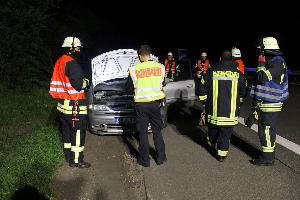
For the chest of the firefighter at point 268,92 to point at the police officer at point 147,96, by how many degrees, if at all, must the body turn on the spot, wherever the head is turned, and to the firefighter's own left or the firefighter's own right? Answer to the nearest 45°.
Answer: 0° — they already face them

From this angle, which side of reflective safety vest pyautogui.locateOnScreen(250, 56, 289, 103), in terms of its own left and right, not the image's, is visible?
left

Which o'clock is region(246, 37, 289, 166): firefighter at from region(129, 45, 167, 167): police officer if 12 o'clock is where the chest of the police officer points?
The firefighter is roughly at 3 o'clock from the police officer.

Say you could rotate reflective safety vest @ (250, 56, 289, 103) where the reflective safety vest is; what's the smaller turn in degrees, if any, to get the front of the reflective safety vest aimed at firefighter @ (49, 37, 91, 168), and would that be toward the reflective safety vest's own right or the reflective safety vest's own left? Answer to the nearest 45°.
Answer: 0° — it already faces them

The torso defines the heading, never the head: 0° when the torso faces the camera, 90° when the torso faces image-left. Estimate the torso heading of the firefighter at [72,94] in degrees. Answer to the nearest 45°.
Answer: approximately 270°

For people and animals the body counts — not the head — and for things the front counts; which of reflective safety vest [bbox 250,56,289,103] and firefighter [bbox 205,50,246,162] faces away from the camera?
the firefighter

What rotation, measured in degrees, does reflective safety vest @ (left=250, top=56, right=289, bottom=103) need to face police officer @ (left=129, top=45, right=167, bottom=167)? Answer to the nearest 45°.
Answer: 0° — it already faces them

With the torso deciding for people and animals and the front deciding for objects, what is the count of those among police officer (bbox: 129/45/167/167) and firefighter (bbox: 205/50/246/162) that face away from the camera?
2

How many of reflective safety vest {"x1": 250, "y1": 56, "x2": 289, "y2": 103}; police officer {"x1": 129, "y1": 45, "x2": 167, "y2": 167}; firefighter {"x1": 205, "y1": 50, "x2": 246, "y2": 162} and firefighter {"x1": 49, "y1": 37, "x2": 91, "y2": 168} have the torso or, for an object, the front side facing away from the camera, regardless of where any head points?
2

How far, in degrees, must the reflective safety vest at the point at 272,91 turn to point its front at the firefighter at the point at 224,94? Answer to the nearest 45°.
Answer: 0° — it already faces them

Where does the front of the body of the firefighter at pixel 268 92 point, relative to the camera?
to the viewer's left

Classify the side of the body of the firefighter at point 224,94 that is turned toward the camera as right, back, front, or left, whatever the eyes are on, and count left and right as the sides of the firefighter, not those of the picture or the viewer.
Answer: back
